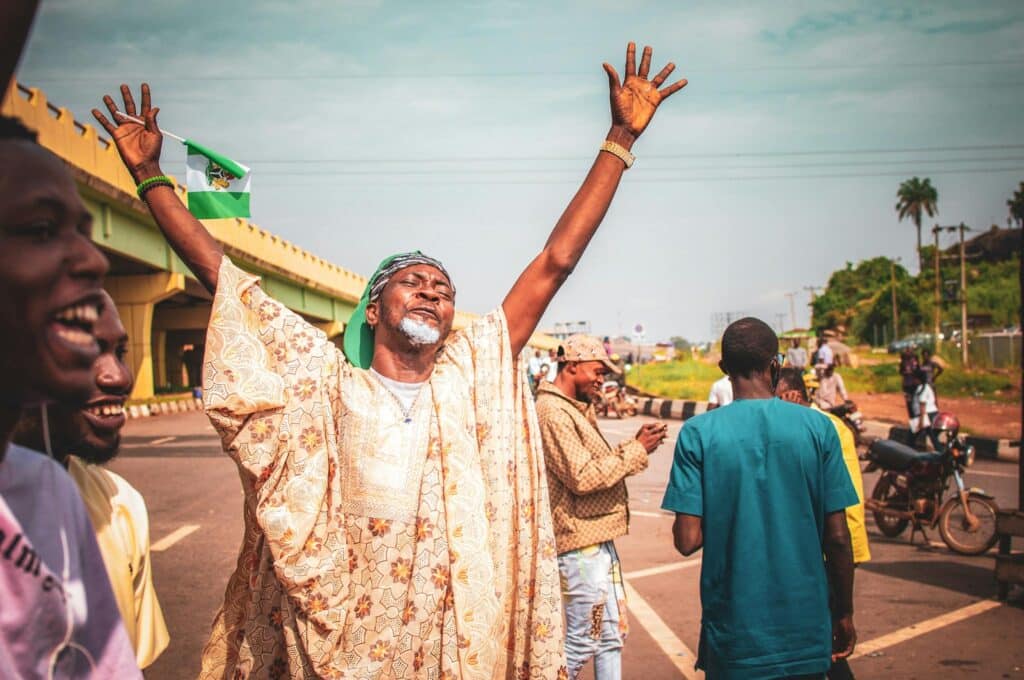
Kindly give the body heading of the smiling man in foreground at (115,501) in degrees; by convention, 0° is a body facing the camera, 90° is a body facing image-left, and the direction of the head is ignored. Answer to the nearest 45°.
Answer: approximately 315°

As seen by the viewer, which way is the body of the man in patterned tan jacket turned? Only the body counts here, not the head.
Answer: to the viewer's right

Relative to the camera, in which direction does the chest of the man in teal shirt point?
away from the camera

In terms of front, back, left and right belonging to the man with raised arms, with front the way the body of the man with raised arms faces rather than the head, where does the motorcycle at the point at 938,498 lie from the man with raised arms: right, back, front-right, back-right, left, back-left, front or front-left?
back-left

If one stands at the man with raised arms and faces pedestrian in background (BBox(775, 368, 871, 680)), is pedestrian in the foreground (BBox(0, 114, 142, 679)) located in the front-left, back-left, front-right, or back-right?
back-right

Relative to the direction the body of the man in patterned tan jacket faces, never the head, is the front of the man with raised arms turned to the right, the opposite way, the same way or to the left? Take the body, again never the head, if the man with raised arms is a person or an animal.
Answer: to the right

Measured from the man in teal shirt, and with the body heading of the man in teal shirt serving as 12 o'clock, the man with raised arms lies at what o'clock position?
The man with raised arms is roughly at 8 o'clock from the man in teal shirt.

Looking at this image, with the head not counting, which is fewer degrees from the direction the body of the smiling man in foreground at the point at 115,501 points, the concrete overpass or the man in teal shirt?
the man in teal shirt

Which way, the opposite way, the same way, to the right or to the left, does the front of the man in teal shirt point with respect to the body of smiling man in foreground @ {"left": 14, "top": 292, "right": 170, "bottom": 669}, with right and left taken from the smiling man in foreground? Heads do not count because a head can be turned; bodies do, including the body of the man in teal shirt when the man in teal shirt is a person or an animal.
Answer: to the left

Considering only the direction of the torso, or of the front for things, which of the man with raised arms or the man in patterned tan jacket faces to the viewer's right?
the man in patterned tan jacket
